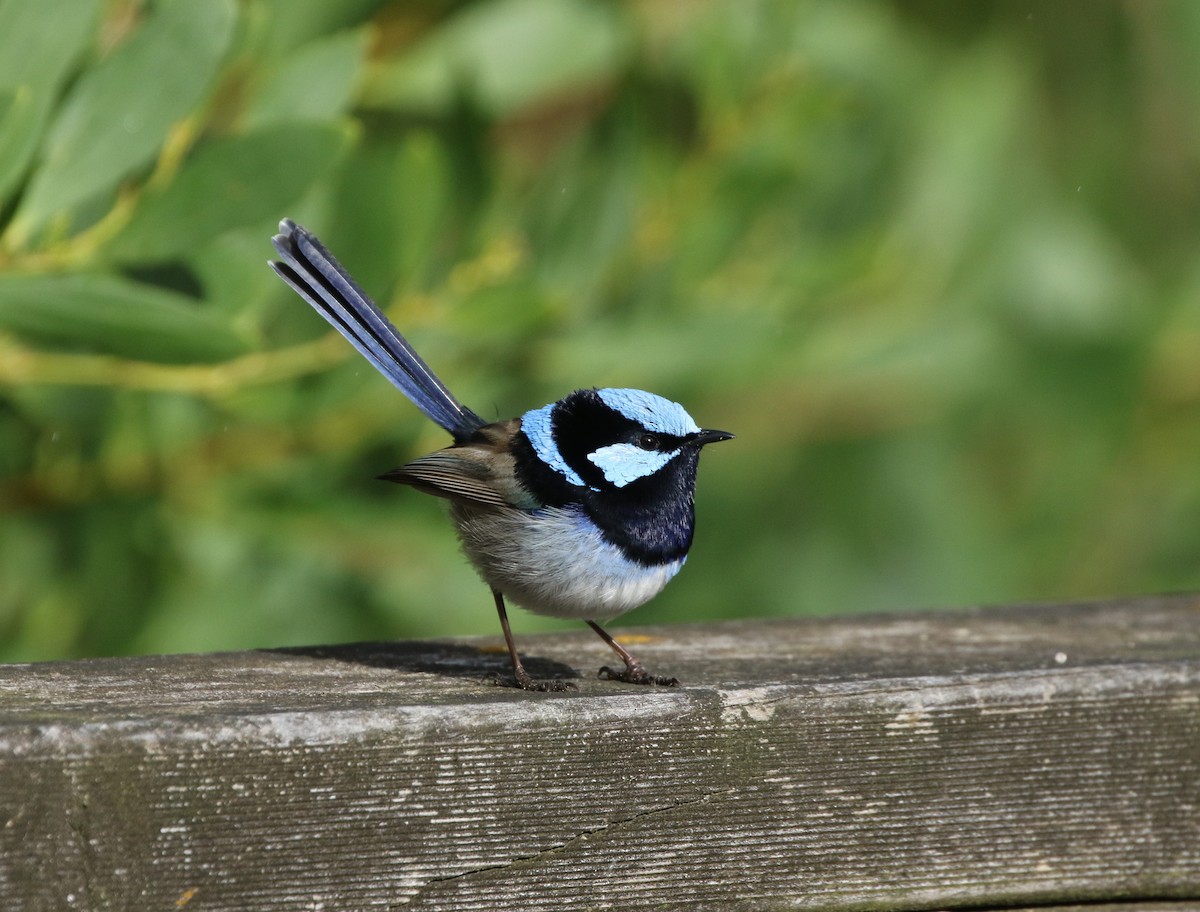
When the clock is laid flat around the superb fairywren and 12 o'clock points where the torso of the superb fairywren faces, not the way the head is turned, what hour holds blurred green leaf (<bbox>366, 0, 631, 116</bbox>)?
The blurred green leaf is roughly at 9 o'clock from the superb fairywren.

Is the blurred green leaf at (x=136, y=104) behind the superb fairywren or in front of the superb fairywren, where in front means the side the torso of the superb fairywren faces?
behind

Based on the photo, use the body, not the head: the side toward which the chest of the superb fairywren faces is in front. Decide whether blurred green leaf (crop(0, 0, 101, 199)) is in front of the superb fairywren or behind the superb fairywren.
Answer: behind

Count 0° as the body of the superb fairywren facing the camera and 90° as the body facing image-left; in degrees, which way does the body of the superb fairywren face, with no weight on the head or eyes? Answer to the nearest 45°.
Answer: approximately 270°

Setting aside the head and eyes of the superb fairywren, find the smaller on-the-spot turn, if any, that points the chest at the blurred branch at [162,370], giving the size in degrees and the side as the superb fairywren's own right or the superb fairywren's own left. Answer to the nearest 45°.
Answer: approximately 180°

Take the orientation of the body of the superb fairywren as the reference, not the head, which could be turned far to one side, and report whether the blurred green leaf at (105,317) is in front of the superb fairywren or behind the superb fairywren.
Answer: behind
